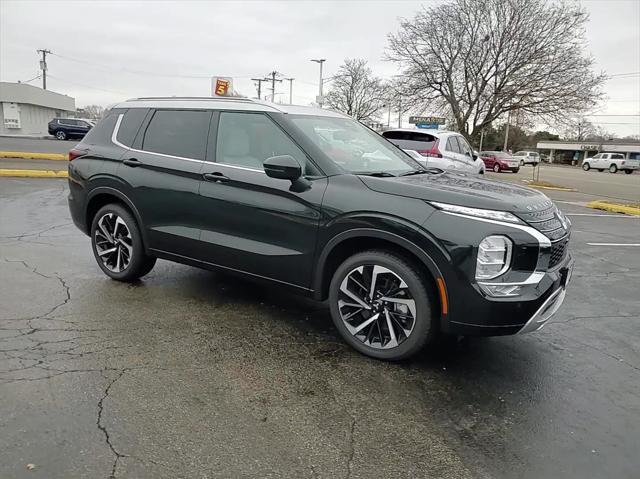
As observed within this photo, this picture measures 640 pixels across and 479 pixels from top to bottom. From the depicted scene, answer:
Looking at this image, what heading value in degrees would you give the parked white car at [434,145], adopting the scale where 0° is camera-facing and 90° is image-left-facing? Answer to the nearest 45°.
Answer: approximately 225°

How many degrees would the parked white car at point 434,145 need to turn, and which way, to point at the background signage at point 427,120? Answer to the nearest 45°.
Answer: approximately 45° to its left

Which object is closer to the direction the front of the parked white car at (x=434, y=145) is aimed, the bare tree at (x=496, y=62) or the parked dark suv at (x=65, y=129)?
the bare tree

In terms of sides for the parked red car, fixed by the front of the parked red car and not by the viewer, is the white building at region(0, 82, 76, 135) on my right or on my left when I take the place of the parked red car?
on my right

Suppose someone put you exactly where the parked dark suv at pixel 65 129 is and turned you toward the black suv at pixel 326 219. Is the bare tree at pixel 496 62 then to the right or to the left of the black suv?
left

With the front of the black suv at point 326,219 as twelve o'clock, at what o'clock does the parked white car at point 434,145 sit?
The parked white car is roughly at 8 o'clock from the black suv.

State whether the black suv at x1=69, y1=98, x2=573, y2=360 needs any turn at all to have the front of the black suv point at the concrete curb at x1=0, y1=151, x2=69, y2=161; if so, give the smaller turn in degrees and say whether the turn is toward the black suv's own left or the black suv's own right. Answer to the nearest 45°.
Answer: approximately 180°

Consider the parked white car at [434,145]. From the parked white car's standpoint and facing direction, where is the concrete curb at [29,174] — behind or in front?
behind

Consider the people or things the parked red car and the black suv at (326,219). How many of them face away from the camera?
0

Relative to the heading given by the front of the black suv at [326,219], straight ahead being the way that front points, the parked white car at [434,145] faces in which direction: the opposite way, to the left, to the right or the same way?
to the left

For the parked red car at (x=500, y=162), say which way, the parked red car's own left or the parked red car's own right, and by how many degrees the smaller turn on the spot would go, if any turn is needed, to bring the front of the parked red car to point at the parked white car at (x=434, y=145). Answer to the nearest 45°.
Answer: approximately 45° to the parked red car's own right

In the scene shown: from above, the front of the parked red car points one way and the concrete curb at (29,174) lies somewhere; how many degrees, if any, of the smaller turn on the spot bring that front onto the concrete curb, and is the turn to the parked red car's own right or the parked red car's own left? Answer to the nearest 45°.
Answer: approximately 45° to the parked red car's own right

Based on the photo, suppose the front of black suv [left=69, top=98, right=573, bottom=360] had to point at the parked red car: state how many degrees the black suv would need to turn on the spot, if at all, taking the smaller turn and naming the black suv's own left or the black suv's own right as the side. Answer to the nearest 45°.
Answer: approximately 135° to the black suv's own left

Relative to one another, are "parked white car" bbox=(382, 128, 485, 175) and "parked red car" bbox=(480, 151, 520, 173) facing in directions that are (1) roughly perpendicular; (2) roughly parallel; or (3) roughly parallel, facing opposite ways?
roughly perpendicular

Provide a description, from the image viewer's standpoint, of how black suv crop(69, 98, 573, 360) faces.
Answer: facing the viewer and to the right of the viewer
